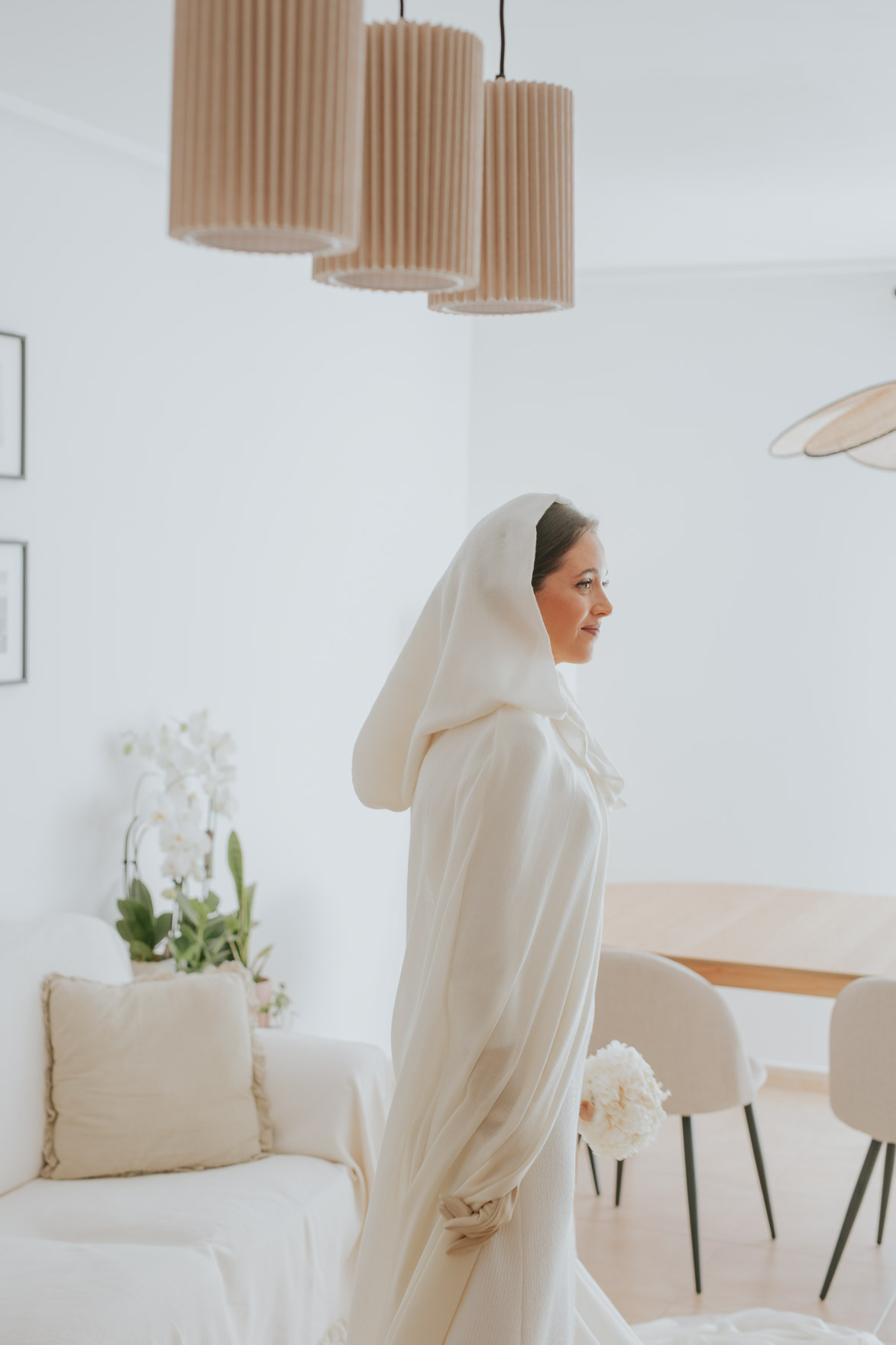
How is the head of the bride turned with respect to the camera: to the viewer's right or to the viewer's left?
to the viewer's right

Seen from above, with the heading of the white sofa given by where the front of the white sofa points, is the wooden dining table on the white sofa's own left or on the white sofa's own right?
on the white sofa's own left

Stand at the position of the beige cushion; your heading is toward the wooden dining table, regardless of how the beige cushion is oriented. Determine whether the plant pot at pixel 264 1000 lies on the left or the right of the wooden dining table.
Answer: left

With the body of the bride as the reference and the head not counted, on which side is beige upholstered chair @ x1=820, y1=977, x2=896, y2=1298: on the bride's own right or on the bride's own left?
on the bride's own left

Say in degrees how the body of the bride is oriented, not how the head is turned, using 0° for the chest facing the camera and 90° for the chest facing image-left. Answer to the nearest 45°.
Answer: approximately 270°

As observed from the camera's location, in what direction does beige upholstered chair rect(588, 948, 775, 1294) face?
facing away from the viewer and to the right of the viewer

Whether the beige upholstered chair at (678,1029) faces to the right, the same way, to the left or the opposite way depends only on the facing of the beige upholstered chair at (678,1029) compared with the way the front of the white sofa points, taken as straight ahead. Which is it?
to the left

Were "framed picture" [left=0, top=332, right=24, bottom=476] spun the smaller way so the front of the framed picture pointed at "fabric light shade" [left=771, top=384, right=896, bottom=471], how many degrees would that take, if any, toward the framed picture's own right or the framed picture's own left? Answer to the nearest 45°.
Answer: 0° — it already faces it
